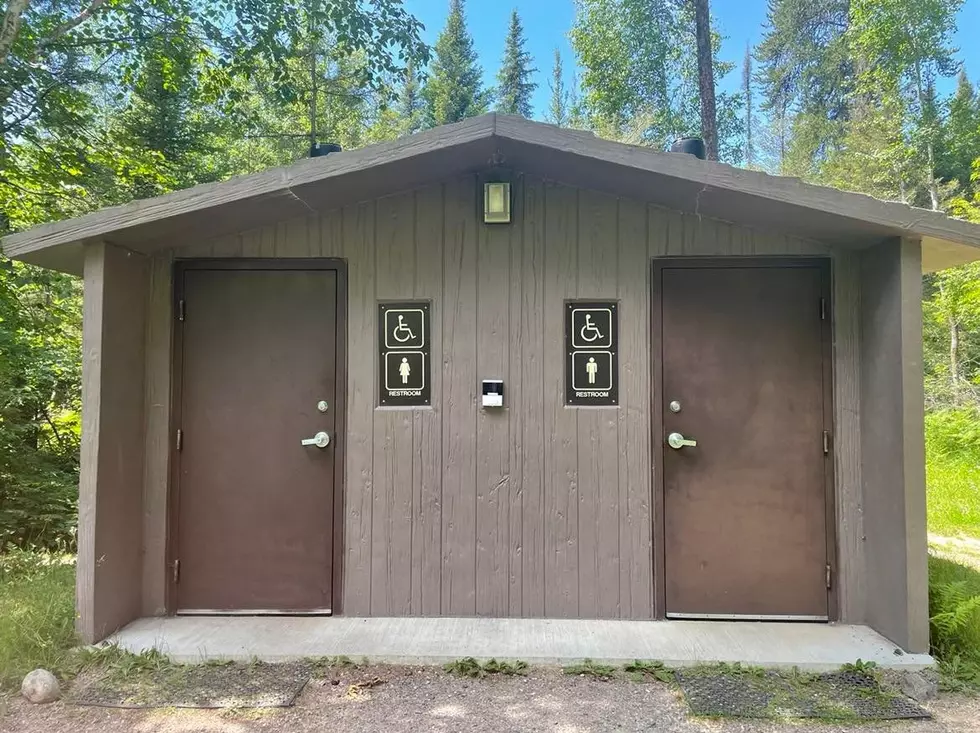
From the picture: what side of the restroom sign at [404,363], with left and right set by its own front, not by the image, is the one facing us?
front

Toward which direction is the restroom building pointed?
toward the camera

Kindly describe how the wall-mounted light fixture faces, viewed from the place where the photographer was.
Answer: facing the viewer

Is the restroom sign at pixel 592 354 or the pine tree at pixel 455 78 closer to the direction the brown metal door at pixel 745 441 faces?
the restroom sign

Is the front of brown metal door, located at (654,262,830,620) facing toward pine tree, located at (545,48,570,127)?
no

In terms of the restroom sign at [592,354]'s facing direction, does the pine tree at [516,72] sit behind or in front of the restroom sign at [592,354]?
behind

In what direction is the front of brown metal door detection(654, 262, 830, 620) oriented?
toward the camera

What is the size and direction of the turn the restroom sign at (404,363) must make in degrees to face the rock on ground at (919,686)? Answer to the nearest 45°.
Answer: approximately 45° to its left

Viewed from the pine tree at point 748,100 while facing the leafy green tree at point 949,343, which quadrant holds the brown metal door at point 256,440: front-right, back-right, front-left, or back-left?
front-right

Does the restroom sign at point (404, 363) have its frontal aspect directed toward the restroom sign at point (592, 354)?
no

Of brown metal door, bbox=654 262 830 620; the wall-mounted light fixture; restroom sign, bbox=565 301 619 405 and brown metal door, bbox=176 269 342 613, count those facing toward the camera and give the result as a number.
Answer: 4

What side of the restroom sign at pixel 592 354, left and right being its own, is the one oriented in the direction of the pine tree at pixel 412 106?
back

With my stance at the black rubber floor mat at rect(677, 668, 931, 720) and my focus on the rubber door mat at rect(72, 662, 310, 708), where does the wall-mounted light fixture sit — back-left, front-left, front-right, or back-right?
front-right

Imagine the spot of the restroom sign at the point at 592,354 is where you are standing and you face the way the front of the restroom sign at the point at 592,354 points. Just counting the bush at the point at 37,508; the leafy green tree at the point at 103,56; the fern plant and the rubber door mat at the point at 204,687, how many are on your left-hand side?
1

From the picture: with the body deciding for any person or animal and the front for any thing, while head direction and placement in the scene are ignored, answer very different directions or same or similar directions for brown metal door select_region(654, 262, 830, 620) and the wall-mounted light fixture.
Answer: same or similar directions
